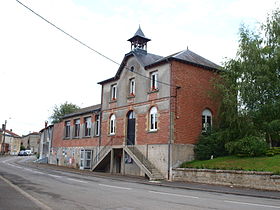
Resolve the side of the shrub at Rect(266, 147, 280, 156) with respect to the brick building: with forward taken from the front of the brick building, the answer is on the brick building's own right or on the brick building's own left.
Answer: on the brick building's own left

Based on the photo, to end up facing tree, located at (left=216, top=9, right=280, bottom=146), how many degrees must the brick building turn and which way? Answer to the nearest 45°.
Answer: approximately 90° to its left

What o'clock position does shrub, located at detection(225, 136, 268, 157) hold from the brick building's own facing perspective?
The shrub is roughly at 9 o'clock from the brick building.

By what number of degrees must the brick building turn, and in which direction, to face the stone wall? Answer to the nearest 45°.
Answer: approximately 90° to its left

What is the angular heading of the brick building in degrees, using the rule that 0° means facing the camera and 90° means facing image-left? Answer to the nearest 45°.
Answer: approximately 45°
